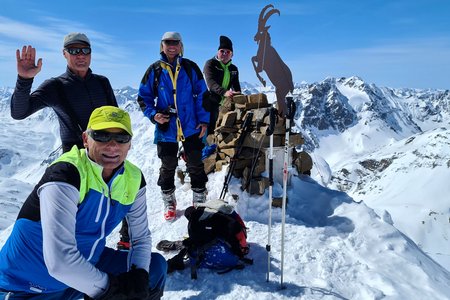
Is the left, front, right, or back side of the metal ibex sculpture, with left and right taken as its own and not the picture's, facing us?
left

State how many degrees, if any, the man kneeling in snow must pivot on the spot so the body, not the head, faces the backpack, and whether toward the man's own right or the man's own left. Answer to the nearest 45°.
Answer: approximately 90° to the man's own left

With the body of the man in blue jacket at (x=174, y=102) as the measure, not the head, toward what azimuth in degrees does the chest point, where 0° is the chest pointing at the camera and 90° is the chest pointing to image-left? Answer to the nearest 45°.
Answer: approximately 0°
